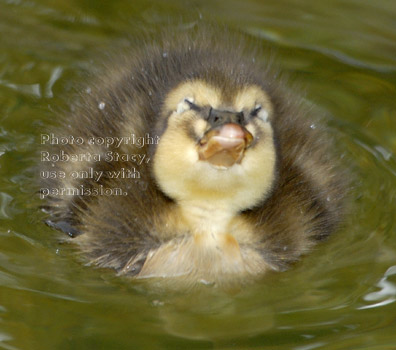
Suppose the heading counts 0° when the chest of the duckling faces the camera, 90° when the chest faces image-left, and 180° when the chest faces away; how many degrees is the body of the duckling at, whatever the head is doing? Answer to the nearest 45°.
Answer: approximately 0°
